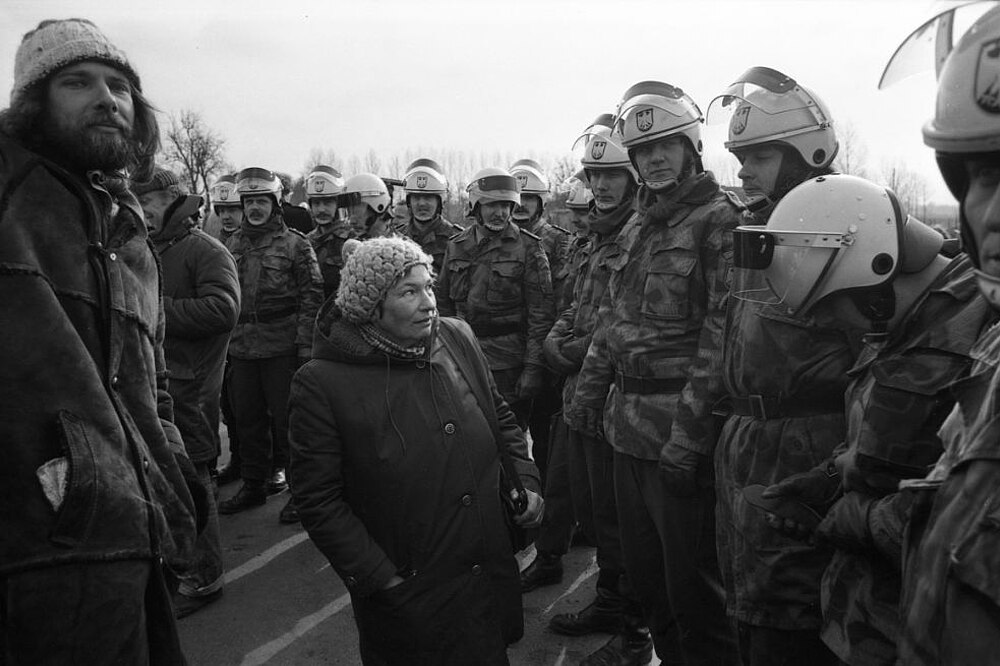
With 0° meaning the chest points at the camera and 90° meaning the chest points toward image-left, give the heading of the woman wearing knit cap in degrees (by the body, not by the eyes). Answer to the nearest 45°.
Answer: approximately 315°
